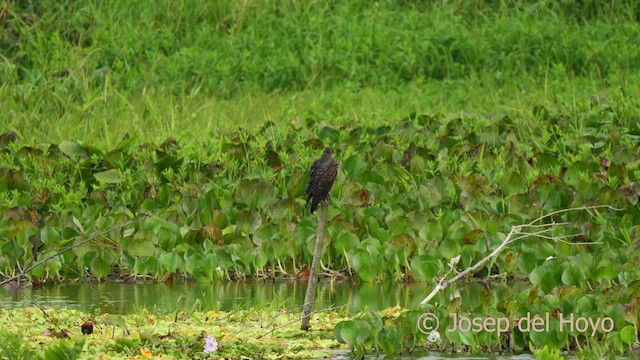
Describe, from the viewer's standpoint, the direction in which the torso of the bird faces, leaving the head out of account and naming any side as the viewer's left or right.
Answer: facing away from the viewer and to the right of the viewer
